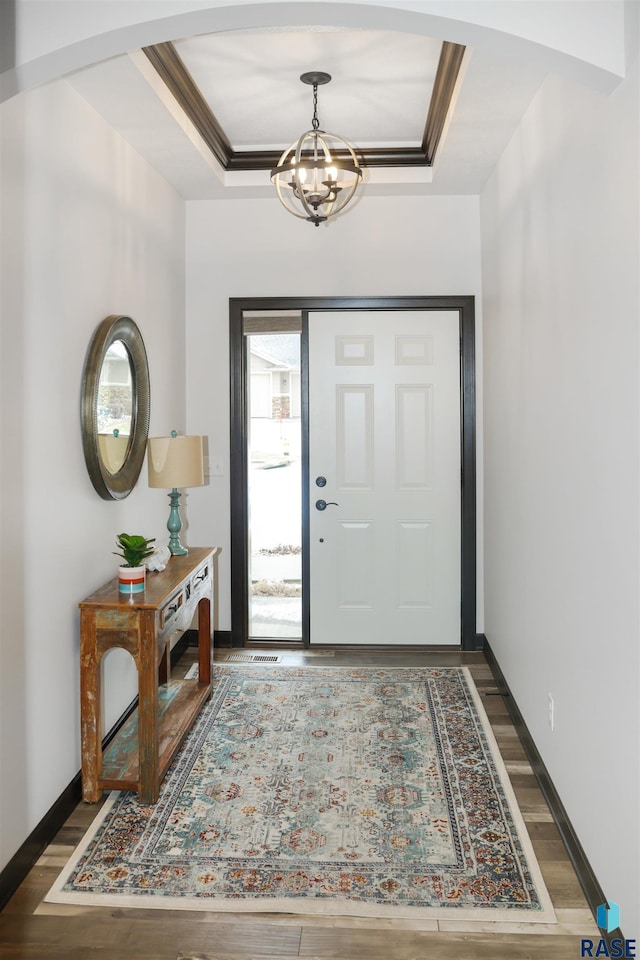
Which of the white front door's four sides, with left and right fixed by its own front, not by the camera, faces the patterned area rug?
front

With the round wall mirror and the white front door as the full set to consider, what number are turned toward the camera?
1

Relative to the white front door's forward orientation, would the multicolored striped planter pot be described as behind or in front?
in front

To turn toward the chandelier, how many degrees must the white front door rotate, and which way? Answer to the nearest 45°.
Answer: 0° — it already faces it

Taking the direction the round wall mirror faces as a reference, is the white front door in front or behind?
in front

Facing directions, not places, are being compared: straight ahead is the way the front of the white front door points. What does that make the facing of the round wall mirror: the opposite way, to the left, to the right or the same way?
to the left

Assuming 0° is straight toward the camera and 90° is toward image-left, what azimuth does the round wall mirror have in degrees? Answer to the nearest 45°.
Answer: approximately 270°

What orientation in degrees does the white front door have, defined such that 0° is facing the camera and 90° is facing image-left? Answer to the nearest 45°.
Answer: approximately 0°
